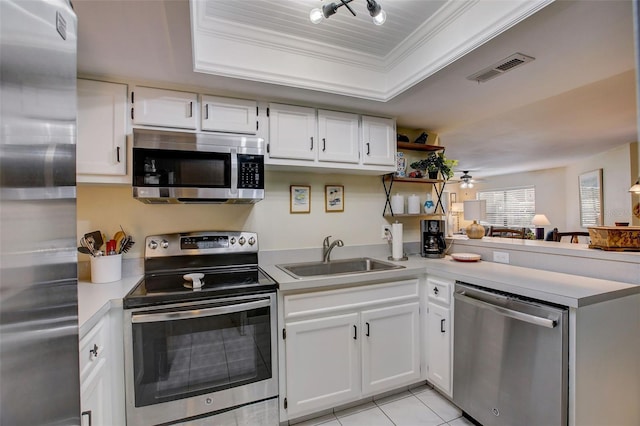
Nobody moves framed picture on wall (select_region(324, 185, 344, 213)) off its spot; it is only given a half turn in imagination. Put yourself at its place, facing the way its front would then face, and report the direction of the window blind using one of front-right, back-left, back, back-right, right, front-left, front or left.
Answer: front-right

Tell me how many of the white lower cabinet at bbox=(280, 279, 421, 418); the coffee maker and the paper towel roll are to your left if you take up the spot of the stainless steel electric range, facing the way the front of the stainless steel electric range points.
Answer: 3

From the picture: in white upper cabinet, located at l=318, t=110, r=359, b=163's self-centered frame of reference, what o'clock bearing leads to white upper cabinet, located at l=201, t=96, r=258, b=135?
white upper cabinet, located at l=201, t=96, r=258, b=135 is roughly at 2 o'clock from white upper cabinet, located at l=318, t=110, r=359, b=163.

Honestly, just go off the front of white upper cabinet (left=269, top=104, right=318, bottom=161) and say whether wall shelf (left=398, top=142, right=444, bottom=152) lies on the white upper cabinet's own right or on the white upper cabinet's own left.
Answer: on the white upper cabinet's own left

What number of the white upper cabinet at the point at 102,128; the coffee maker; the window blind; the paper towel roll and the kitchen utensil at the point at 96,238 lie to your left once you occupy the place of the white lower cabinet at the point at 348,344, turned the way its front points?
3

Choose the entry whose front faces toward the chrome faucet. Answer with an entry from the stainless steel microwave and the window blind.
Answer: the window blind

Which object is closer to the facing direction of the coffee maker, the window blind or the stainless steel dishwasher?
the stainless steel dishwasher

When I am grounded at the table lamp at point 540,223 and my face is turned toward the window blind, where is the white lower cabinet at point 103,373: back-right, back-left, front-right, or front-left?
back-left
